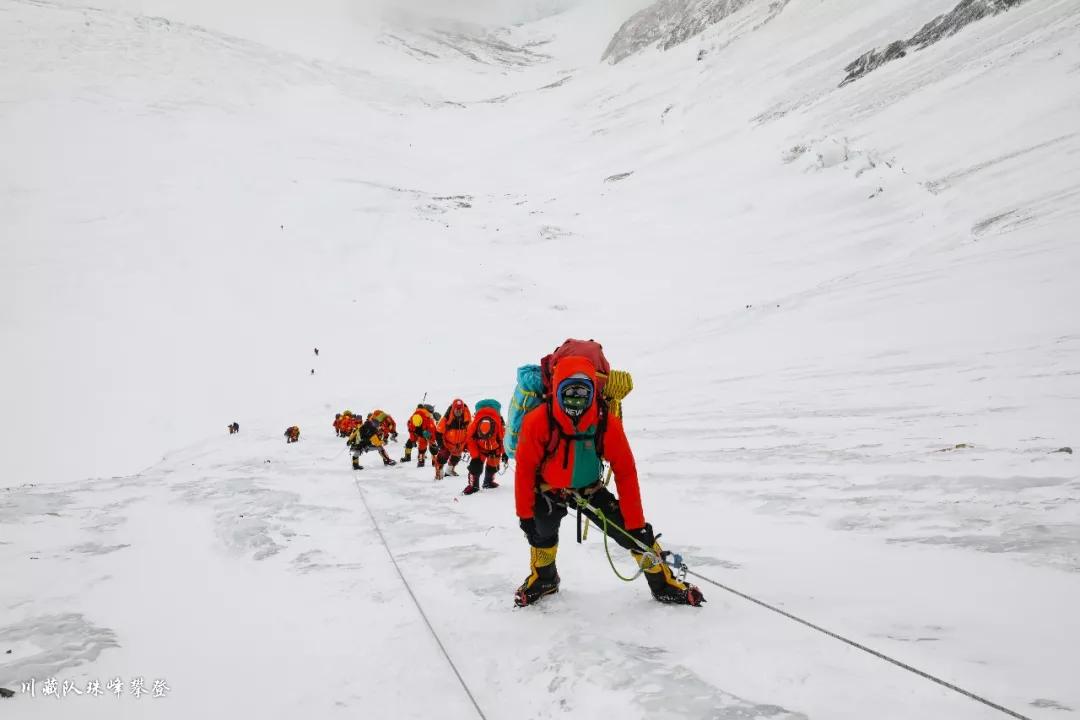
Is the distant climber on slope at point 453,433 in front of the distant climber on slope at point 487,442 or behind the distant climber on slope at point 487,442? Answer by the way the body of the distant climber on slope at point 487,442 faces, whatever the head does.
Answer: behind

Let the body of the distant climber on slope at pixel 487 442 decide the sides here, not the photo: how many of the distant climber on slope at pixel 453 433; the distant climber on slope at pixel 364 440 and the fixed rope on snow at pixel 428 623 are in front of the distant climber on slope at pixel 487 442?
1

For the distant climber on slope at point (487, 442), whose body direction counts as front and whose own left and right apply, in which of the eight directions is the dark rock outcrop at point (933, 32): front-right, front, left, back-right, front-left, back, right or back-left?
back-left

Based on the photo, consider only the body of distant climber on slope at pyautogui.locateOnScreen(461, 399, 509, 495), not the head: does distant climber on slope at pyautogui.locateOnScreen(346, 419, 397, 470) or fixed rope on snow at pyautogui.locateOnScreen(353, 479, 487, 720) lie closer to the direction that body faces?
the fixed rope on snow

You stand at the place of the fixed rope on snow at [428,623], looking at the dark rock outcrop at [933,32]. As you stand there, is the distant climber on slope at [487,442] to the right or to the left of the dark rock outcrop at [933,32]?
left

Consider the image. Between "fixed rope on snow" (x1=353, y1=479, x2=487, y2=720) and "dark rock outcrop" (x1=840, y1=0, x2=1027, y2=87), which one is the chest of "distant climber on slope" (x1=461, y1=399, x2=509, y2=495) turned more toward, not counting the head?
the fixed rope on snow

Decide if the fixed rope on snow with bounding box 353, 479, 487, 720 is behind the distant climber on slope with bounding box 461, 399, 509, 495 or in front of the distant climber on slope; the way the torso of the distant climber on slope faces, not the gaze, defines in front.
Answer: in front

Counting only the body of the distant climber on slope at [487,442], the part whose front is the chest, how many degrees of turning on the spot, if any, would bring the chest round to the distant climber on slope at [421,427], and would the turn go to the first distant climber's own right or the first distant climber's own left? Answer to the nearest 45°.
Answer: approximately 135° to the first distant climber's own right

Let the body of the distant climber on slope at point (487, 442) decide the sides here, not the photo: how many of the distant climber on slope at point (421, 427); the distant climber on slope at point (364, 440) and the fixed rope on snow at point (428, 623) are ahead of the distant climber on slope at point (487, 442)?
1

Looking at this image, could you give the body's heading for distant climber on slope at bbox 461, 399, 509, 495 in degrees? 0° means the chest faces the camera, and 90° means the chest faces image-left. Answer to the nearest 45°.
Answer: approximately 0°
